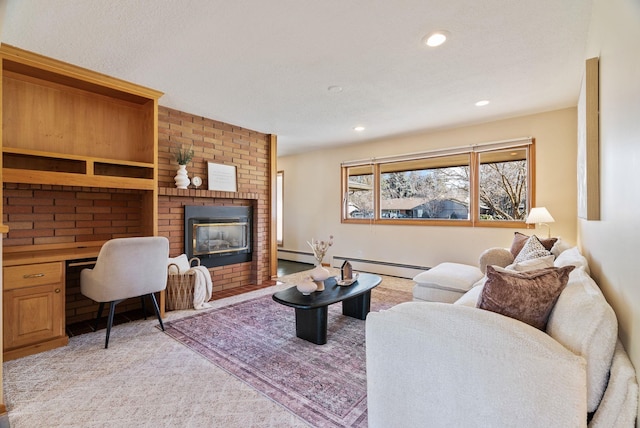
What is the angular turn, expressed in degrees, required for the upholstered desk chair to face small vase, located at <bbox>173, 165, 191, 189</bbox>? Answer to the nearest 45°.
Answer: approximately 90° to its right

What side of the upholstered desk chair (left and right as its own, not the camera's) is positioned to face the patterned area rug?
back

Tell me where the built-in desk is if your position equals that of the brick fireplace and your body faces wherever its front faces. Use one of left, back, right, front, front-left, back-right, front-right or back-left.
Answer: right

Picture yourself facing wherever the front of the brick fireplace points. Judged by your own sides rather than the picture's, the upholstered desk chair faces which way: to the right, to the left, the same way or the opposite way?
the opposite way

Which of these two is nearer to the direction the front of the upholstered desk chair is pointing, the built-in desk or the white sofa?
the built-in desk

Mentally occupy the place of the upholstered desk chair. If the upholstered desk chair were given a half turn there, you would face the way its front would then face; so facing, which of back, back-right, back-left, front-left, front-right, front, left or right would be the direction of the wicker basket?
left

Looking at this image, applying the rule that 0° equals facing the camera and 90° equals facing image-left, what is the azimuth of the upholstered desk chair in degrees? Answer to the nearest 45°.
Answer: approximately 135°

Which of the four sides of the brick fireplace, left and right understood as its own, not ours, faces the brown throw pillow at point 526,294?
front

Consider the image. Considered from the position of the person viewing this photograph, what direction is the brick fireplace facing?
facing the viewer and to the right of the viewer

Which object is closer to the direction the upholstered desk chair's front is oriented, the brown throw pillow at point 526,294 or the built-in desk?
the built-in desk

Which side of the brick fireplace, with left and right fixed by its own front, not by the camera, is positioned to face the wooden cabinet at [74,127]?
right

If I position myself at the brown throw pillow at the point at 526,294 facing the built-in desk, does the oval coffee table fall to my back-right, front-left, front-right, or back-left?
front-right

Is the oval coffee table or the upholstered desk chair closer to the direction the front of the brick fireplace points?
the oval coffee table
